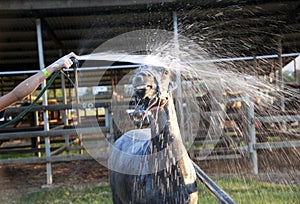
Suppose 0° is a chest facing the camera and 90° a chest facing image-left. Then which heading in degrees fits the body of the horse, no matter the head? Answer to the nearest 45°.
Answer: approximately 315°

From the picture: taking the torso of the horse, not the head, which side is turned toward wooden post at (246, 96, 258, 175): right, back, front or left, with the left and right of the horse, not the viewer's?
left
